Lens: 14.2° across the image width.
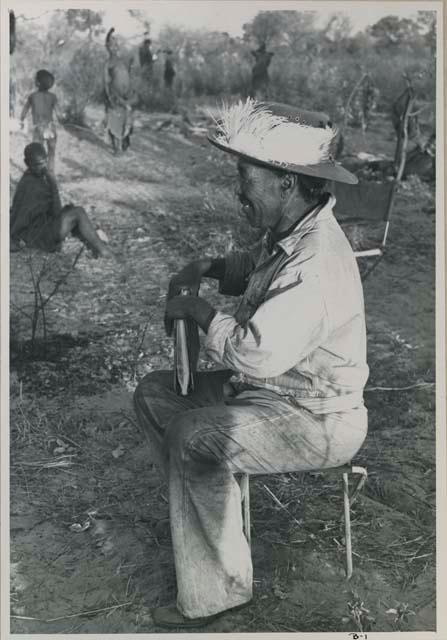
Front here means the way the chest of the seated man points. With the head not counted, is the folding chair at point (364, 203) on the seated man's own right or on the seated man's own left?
on the seated man's own right

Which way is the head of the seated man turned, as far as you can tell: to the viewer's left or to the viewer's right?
to the viewer's left

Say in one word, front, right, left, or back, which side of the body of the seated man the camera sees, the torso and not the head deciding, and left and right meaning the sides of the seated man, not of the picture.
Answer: left

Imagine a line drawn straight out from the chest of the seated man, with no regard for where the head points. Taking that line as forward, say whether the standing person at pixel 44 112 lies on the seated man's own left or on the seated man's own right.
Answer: on the seated man's own right

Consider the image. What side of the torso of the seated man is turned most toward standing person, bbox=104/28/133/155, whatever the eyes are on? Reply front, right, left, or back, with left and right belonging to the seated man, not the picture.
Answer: right

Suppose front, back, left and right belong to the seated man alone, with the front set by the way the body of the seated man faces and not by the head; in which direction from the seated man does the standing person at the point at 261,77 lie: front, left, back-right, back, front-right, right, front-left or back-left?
right

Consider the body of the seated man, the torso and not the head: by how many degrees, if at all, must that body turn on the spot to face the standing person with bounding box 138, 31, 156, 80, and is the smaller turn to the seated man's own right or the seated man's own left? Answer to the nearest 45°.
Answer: approximately 90° to the seated man's own right
